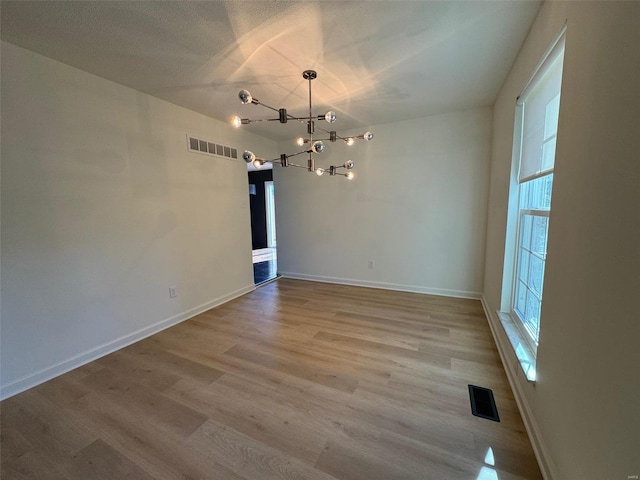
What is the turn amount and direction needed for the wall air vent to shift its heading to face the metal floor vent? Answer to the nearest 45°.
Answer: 0° — it already faces it

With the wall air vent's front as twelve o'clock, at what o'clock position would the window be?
The window is roughly at 12 o'clock from the wall air vent.

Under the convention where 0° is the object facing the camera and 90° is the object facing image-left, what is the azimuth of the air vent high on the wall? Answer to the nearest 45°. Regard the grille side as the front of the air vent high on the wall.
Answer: approximately 315°
